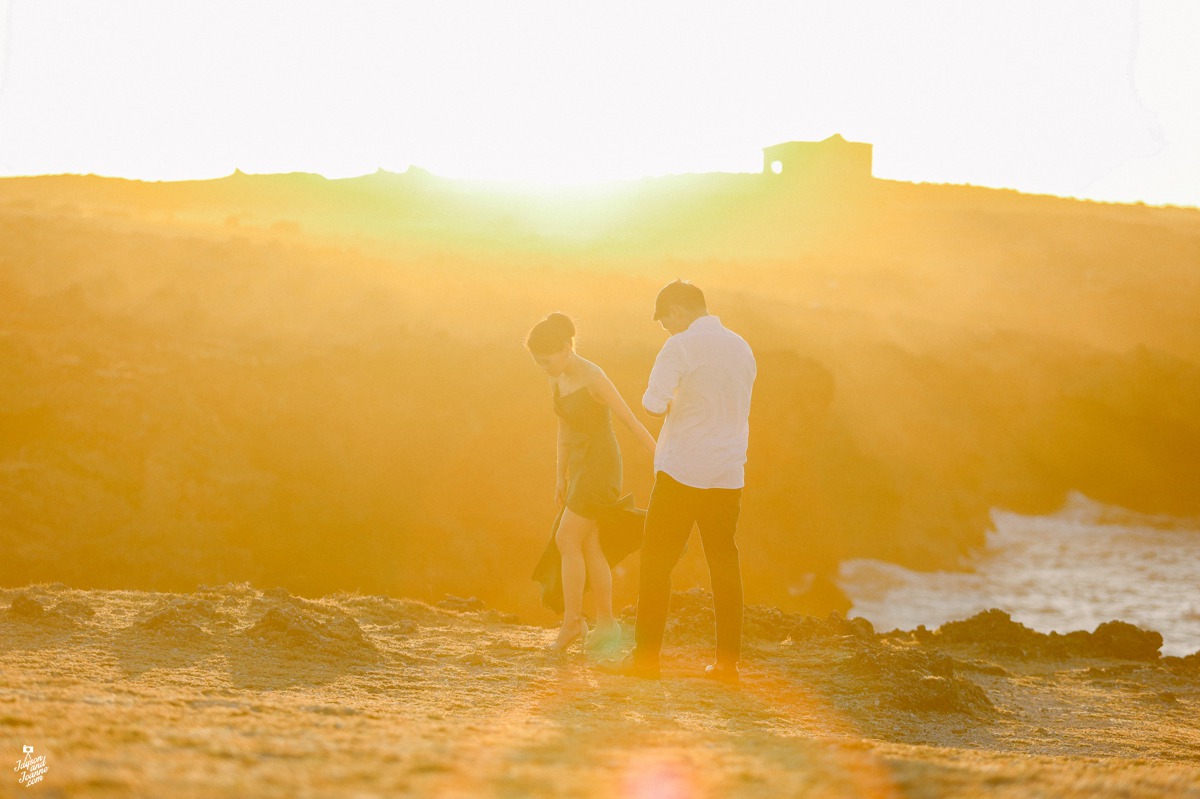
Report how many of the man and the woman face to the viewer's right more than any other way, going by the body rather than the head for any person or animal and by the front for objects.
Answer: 0

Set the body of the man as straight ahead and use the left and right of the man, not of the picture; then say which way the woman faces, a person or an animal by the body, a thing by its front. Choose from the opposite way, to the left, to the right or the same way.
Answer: to the left

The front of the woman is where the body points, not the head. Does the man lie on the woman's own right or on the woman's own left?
on the woman's own left

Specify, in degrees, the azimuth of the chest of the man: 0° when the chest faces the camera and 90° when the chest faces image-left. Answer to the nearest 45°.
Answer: approximately 135°

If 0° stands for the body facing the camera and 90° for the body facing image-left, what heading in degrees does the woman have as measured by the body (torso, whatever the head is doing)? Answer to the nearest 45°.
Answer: approximately 45°

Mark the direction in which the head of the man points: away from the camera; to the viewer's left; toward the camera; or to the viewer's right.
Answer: to the viewer's left

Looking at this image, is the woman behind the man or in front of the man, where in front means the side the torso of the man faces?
in front
